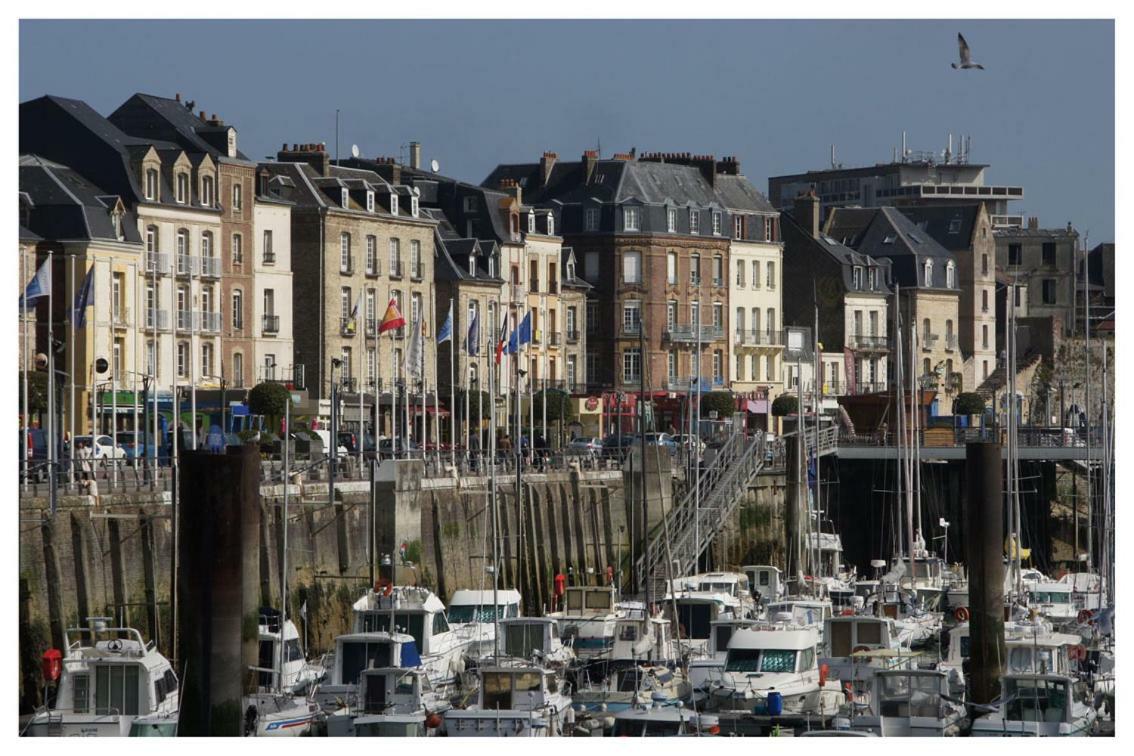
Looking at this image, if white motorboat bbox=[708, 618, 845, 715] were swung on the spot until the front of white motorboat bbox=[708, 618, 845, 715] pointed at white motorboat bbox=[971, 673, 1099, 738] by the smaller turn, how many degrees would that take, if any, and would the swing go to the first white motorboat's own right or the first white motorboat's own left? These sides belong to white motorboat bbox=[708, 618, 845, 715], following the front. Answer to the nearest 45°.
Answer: approximately 90° to the first white motorboat's own left
